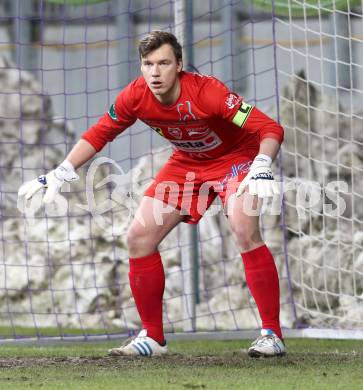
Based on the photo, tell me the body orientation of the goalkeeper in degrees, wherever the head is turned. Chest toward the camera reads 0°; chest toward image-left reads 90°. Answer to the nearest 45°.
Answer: approximately 45°
